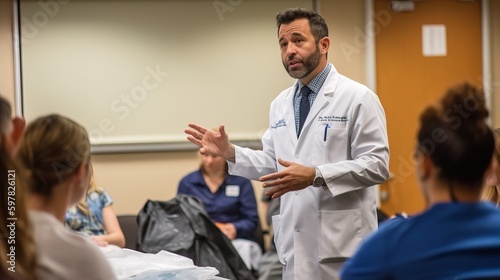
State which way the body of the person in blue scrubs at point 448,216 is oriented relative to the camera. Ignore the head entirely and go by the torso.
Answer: away from the camera

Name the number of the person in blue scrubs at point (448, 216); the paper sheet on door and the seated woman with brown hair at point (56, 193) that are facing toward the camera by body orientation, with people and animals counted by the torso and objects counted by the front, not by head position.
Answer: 1

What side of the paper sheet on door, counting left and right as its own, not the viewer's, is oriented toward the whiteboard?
right

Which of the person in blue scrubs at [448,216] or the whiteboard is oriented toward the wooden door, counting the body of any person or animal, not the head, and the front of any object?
the person in blue scrubs

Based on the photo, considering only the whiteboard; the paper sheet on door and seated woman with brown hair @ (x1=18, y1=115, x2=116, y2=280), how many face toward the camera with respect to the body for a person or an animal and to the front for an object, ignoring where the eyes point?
2

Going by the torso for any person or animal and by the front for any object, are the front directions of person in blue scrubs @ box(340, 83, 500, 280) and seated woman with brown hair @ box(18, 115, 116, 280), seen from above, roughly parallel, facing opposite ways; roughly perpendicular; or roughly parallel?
roughly parallel

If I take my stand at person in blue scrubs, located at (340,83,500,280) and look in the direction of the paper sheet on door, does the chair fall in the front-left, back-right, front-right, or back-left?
front-left

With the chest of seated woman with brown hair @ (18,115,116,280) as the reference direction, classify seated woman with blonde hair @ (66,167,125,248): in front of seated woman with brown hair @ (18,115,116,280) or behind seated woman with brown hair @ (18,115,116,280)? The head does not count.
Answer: in front

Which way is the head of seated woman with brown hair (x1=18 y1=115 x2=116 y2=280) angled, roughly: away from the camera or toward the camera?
away from the camera

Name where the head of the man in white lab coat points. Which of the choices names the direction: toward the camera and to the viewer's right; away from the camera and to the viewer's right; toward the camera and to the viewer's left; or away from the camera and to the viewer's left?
toward the camera and to the viewer's left

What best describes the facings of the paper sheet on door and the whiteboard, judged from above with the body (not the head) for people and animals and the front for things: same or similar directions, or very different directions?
same or similar directions

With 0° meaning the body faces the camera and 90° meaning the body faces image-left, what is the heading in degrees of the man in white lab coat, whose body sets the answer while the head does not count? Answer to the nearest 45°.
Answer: approximately 45°

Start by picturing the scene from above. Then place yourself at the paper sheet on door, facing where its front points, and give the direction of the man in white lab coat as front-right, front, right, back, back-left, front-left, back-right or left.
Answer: front

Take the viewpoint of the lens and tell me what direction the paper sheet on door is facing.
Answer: facing the viewer

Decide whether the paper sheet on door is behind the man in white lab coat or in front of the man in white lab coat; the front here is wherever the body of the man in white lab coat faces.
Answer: behind

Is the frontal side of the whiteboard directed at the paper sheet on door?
no

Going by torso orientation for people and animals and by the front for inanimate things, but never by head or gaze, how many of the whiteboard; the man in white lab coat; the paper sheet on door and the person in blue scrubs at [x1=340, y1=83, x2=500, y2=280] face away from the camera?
1
